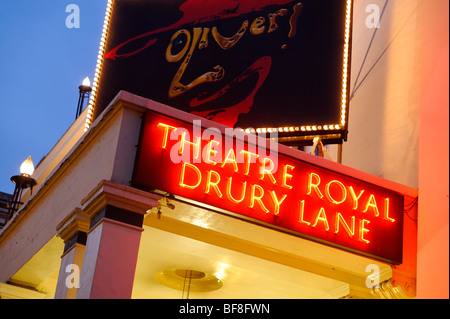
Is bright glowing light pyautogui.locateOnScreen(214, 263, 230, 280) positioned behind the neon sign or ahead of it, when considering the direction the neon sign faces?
behind

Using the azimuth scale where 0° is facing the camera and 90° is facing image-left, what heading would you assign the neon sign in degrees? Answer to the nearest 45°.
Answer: approximately 315°
